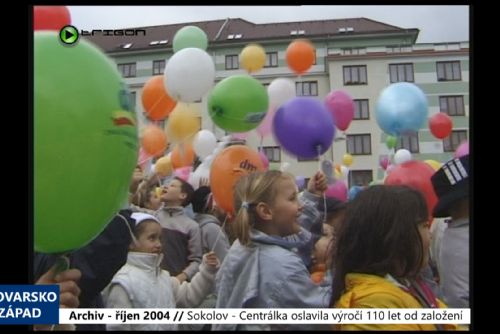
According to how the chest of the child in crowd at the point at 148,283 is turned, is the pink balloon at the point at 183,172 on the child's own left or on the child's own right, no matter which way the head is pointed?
on the child's own left

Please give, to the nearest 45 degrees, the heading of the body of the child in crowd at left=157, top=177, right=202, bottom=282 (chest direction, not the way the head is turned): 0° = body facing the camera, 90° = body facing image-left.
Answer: approximately 45°

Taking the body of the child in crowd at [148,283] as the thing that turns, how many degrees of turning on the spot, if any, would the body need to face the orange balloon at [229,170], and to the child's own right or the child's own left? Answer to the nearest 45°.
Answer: approximately 90° to the child's own left

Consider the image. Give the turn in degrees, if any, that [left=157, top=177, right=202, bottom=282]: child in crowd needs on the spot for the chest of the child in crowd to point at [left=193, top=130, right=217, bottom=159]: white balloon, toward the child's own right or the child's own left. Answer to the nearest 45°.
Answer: approximately 135° to the child's own right

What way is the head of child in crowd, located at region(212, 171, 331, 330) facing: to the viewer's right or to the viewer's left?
to the viewer's right
